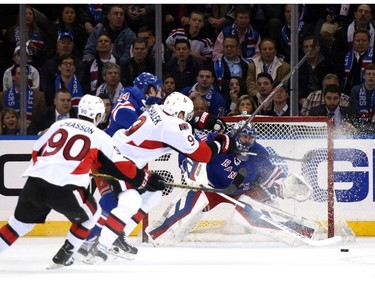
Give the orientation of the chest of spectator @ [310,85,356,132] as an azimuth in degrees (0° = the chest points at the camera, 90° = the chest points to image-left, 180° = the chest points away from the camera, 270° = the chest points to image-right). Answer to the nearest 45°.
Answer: approximately 0°

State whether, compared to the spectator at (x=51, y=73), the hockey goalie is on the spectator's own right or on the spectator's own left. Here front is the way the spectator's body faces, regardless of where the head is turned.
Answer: on the spectator's own left

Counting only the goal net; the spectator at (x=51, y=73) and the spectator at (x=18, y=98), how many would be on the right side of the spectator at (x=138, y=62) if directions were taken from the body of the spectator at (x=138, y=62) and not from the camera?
2

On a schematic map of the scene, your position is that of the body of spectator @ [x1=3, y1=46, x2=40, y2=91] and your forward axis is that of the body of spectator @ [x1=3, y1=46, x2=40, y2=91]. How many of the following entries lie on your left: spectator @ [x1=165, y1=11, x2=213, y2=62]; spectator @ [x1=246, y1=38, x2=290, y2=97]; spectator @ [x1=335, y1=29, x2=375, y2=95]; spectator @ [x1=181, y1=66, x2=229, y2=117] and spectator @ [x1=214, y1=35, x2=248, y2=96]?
5

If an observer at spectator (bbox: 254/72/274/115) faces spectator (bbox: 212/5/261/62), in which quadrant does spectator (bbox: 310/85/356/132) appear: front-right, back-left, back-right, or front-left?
back-right

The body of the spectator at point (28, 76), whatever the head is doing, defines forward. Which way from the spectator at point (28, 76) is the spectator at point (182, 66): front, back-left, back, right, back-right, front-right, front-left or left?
left
